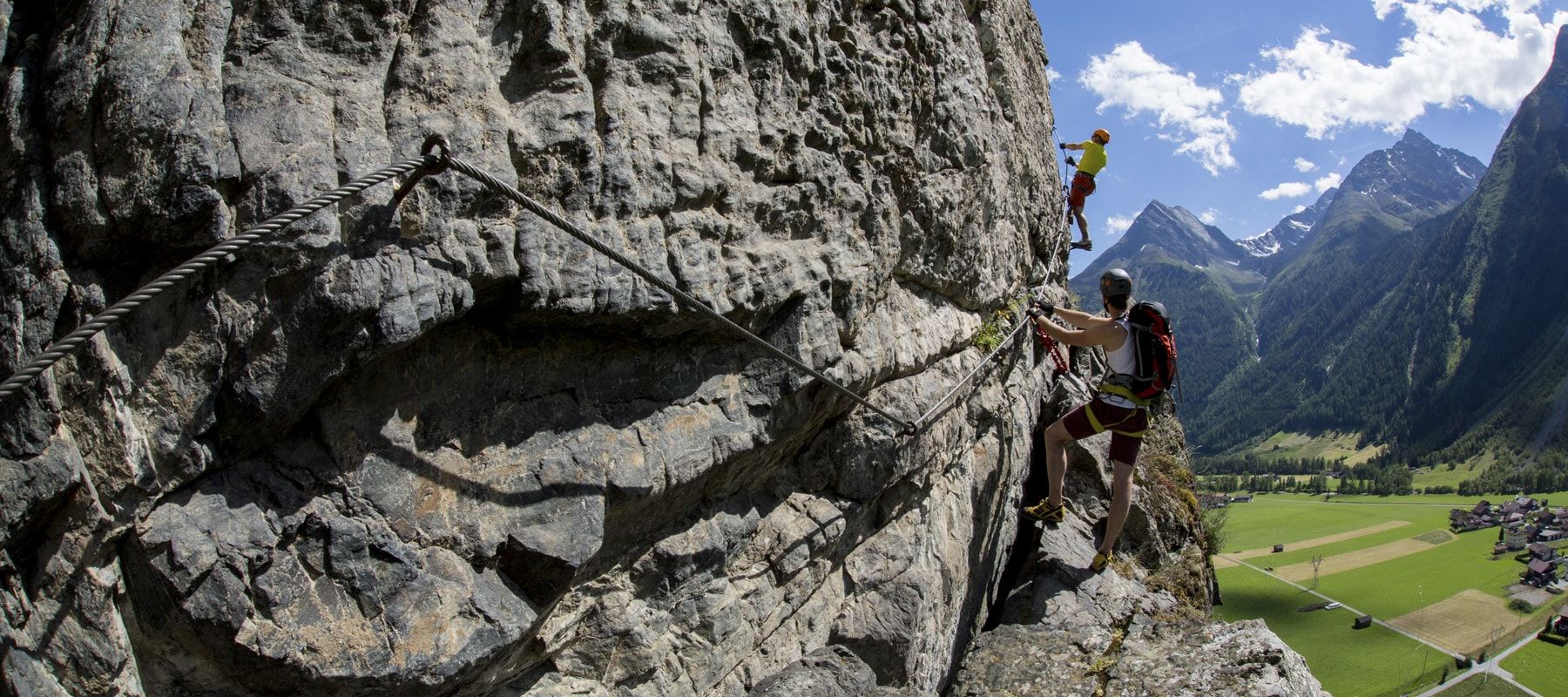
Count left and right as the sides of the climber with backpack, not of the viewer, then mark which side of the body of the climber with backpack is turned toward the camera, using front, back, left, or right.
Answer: left

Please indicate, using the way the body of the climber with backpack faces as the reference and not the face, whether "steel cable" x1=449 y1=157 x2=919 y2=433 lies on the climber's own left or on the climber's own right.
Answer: on the climber's own left

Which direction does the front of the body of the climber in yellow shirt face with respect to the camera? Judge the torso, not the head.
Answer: to the viewer's left

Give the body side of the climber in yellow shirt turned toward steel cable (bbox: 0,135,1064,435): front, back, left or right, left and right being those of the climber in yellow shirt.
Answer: left
